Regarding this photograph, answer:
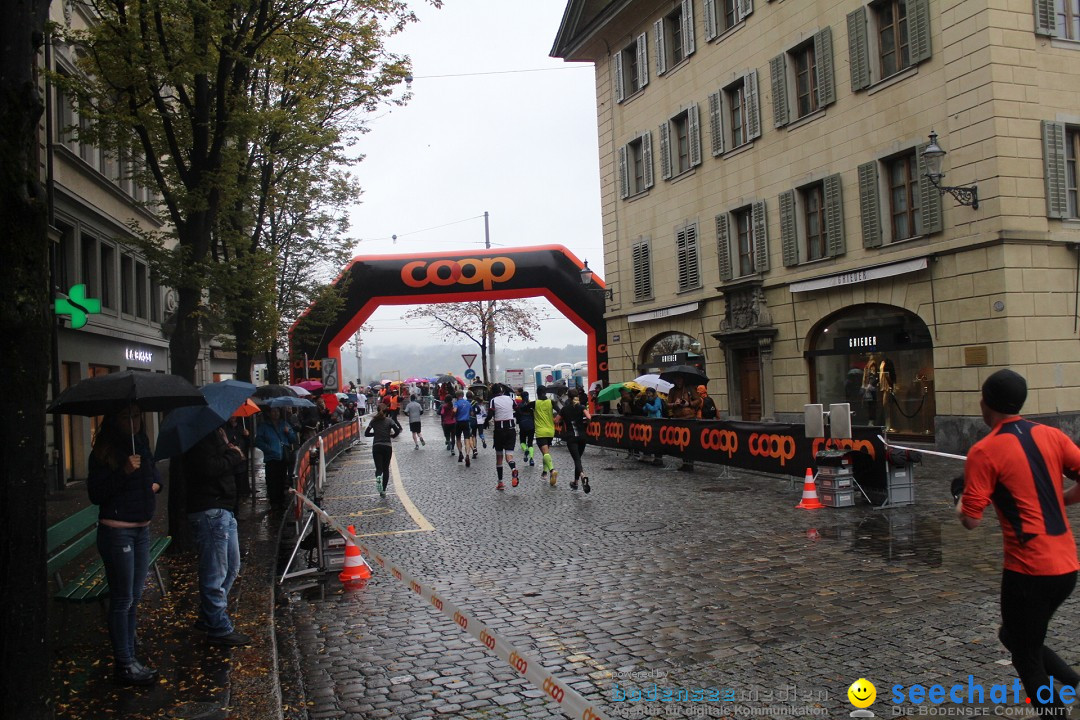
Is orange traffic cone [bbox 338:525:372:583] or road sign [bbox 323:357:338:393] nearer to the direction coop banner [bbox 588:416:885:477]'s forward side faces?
the orange traffic cone

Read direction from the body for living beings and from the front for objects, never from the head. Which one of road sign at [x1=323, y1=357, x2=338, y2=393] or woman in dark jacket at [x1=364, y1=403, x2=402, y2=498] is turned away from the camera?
the woman in dark jacket

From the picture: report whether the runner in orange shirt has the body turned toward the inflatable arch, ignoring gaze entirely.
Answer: yes

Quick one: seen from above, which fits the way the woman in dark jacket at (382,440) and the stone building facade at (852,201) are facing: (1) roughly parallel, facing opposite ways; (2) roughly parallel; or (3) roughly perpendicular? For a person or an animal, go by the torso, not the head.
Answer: roughly perpendicular

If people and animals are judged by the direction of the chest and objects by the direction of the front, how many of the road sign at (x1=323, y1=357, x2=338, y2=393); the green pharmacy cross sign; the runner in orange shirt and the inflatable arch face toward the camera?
3

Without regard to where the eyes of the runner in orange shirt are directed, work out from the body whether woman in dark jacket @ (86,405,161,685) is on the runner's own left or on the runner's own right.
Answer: on the runner's own left

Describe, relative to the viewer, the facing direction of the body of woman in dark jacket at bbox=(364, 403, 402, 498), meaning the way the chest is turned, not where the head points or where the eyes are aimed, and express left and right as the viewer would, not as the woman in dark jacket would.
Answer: facing away from the viewer

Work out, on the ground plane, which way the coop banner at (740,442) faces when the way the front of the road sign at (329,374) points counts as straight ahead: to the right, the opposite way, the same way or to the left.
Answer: to the right

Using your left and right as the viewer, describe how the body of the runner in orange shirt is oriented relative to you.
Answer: facing away from the viewer and to the left of the viewer

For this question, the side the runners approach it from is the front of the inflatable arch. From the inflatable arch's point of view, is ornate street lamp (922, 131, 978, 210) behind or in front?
in front

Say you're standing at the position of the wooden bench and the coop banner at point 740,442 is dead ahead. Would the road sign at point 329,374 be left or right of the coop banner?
left

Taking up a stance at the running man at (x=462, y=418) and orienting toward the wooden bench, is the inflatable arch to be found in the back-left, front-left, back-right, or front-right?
back-right

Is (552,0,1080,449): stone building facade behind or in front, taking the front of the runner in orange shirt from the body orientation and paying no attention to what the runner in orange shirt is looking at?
in front

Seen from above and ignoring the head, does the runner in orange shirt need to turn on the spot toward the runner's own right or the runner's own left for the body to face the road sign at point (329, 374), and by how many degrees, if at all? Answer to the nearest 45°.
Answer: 0° — they already face it
